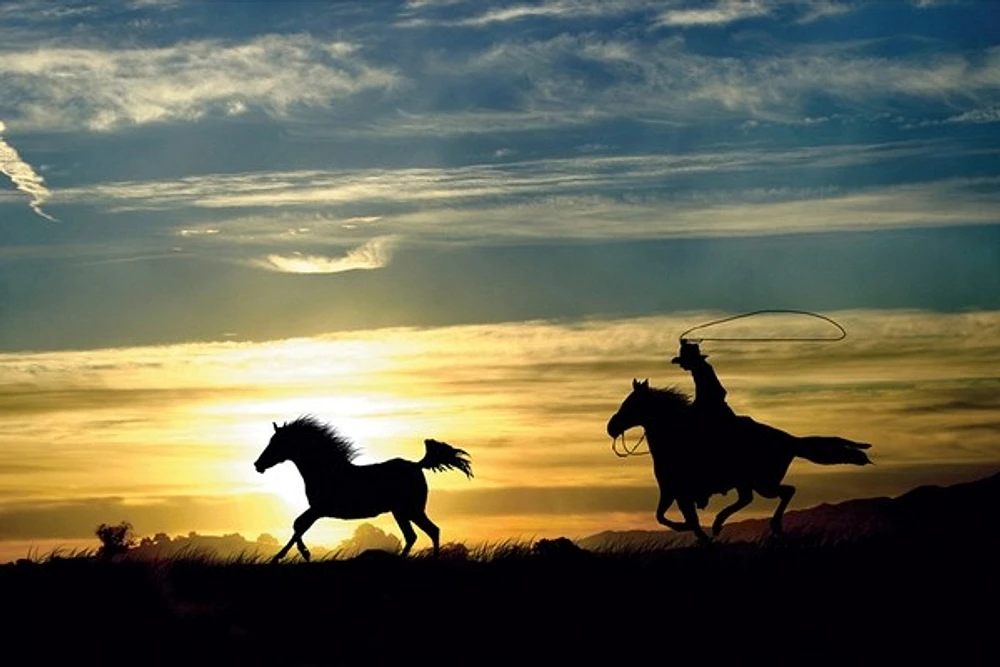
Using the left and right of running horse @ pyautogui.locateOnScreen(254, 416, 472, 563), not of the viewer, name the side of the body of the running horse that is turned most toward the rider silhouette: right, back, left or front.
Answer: back

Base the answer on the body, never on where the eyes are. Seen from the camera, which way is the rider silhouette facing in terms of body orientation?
to the viewer's left

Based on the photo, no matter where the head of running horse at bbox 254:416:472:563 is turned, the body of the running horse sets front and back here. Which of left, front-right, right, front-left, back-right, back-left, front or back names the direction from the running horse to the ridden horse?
back

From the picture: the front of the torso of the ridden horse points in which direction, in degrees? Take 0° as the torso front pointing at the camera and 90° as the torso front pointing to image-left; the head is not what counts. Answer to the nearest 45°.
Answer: approximately 90°

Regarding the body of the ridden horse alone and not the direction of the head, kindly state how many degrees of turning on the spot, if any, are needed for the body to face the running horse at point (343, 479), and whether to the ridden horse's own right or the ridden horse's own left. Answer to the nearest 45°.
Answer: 0° — it already faces it

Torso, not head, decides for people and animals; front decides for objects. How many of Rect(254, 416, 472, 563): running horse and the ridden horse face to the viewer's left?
2

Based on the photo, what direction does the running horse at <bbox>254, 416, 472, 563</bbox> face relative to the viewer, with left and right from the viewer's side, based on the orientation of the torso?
facing to the left of the viewer

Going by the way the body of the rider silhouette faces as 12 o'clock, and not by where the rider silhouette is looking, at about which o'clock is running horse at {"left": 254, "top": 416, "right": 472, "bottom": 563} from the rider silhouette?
The running horse is roughly at 12 o'clock from the rider silhouette.
